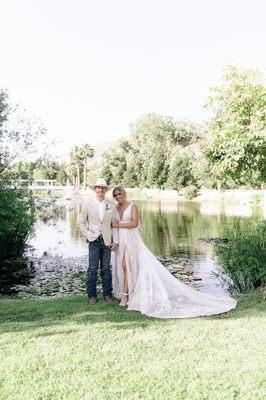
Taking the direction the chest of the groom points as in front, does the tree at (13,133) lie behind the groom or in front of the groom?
behind

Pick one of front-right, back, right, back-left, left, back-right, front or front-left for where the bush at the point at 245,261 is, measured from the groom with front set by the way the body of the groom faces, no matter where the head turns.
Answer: back-left

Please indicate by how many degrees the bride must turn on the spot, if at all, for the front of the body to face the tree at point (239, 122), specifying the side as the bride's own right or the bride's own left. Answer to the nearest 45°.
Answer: approximately 180°

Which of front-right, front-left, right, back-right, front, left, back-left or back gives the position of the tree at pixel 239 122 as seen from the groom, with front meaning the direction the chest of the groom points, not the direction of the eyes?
back-left

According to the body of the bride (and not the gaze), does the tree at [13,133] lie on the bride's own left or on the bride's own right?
on the bride's own right

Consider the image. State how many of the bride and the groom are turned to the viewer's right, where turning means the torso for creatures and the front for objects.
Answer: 0
